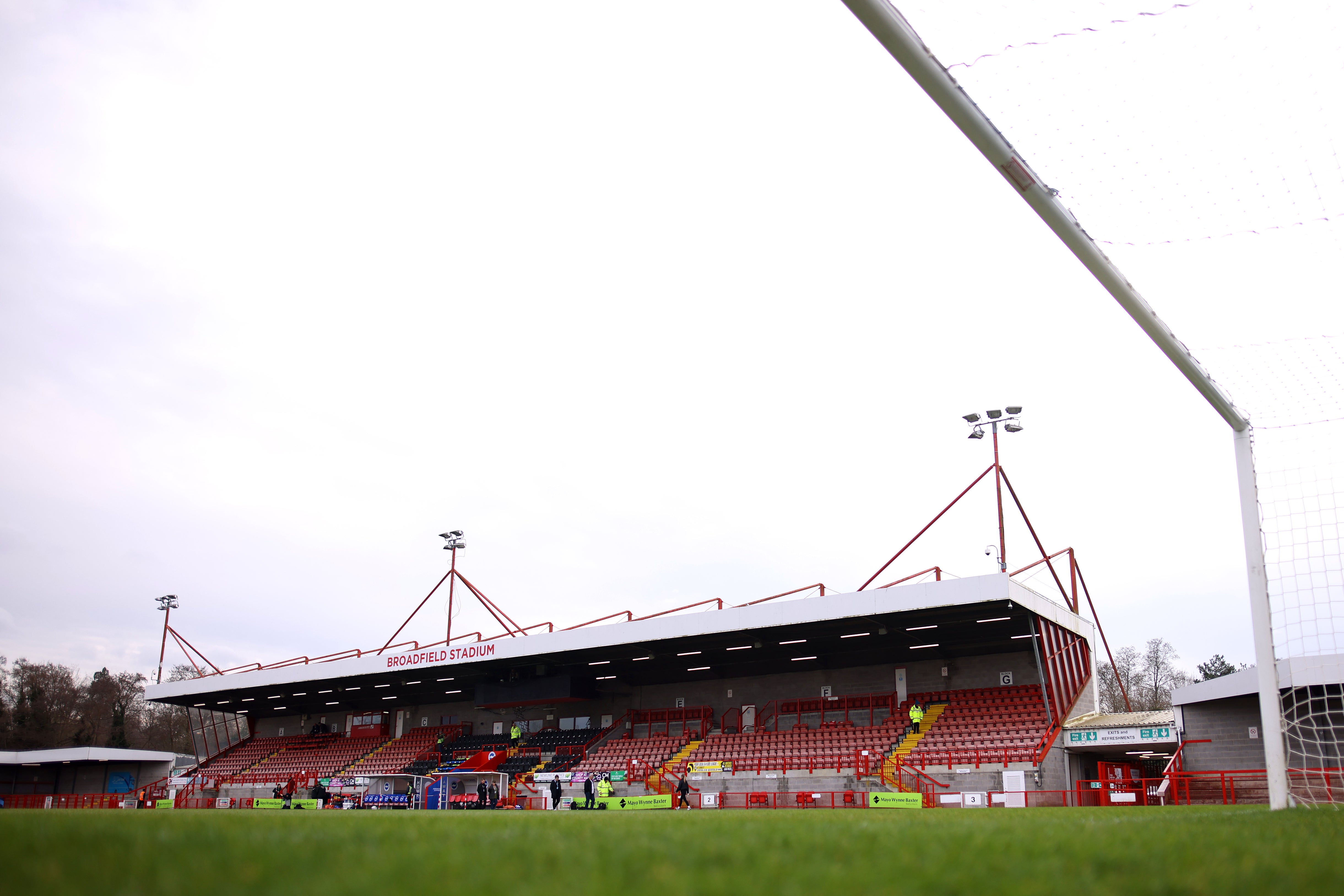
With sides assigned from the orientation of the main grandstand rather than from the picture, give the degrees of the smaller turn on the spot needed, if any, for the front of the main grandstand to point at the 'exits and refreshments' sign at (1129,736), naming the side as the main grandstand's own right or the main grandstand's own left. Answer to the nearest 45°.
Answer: approximately 90° to the main grandstand's own left

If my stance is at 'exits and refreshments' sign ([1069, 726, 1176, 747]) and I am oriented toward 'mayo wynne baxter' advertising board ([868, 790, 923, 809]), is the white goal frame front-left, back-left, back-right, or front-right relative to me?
front-left

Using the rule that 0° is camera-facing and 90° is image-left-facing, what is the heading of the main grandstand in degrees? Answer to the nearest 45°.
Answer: approximately 45°

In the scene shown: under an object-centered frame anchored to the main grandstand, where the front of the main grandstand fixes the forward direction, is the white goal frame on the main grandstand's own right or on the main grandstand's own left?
on the main grandstand's own left

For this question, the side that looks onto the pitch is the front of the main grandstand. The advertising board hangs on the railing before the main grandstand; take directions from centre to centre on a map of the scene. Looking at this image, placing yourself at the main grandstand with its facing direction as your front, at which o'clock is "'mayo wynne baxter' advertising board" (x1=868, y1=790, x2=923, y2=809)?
The 'mayo wynne baxter' advertising board is roughly at 10 o'clock from the main grandstand.
